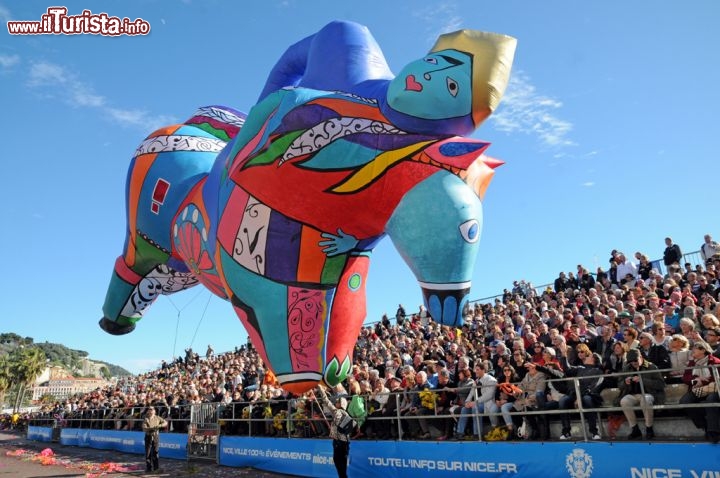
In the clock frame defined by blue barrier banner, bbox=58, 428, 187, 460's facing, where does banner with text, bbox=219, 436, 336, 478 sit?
The banner with text is roughly at 10 o'clock from the blue barrier banner.

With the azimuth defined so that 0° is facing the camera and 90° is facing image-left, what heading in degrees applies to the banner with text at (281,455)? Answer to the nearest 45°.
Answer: approximately 45°

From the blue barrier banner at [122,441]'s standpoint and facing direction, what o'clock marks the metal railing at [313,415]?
The metal railing is roughly at 10 o'clock from the blue barrier banner.

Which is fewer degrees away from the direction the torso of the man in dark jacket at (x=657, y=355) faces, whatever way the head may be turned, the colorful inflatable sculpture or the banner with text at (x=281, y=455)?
the colorful inflatable sculpture

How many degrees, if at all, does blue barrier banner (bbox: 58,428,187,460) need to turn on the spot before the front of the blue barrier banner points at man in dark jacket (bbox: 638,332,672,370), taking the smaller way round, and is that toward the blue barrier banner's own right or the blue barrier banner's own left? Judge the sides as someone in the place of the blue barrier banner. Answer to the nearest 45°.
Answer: approximately 45° to the blue barrier banner's own left

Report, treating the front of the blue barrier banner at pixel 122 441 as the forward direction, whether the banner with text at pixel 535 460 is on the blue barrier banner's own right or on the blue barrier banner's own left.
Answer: on the blue barrier banner's own left

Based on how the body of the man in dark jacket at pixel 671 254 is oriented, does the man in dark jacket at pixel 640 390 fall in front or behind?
in front

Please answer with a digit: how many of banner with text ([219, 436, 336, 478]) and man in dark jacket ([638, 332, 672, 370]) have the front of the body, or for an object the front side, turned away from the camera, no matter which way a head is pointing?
0

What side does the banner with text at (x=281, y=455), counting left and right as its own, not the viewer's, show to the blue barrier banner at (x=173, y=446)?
right
